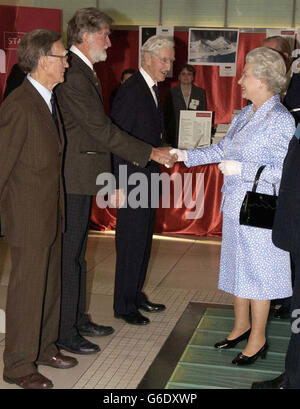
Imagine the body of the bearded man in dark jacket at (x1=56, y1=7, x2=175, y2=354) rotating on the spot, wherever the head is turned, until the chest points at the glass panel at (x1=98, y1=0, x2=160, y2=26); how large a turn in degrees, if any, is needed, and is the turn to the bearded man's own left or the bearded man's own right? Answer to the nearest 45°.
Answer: approximately 90° to the bearded man's own left

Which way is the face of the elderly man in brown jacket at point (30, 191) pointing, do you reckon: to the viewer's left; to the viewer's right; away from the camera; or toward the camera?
to the viewer's right

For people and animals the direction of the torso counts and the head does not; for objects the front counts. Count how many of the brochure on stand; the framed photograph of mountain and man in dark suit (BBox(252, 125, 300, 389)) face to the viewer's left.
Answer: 1

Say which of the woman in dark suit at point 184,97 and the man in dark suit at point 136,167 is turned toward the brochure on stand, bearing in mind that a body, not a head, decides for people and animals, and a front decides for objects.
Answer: the woman in dark suit at point 184,97

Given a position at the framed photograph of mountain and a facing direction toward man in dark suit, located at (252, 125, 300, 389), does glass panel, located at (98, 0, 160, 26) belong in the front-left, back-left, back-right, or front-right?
back-right

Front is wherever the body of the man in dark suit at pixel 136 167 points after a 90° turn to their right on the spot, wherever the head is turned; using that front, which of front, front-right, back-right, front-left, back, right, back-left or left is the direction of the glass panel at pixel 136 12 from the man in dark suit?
back-right

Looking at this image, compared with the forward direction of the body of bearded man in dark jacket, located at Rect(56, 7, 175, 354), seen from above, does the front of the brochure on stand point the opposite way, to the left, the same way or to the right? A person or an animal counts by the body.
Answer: to the right

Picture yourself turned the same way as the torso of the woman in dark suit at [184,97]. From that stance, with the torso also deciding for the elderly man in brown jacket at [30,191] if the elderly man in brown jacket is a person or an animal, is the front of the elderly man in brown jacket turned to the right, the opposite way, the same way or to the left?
to the left

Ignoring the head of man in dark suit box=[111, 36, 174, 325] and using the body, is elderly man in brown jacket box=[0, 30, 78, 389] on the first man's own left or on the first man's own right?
on the first man's own right

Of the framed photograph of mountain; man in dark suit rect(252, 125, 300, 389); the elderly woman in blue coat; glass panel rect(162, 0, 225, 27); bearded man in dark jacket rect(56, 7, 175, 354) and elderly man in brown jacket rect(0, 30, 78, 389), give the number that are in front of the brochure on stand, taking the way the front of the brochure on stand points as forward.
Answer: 4

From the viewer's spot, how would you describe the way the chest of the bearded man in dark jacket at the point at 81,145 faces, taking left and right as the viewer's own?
facing to the right of the viewer

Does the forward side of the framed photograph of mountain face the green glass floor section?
yes

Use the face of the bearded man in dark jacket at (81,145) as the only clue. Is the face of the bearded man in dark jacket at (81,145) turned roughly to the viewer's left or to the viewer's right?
to the viewer's right

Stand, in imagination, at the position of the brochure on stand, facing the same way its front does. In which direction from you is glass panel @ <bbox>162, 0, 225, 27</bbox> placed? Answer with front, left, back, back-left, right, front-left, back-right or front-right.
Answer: back

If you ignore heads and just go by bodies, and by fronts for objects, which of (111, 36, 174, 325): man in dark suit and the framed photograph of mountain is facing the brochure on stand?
the framed photograph of mountain

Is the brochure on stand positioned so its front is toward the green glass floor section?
yes

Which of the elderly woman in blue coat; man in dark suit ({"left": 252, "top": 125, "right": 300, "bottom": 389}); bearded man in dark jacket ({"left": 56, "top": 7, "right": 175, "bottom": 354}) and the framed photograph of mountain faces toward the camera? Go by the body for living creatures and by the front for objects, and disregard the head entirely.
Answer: the framed photograph of mountain

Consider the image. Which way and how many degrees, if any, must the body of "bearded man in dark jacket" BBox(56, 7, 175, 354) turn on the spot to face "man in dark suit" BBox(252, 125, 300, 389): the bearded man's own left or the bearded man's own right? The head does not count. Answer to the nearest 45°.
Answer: approximately 45° to the bearded man's own right

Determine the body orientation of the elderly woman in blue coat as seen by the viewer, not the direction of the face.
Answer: to the viewer's left
